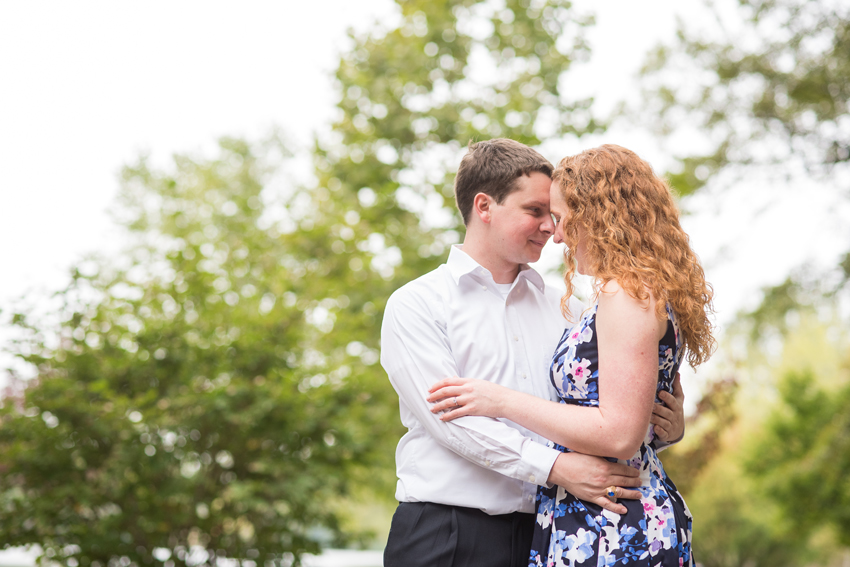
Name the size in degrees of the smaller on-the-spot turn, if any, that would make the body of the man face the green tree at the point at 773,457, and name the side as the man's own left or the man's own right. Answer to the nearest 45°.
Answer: approximately 135° to the man's own left

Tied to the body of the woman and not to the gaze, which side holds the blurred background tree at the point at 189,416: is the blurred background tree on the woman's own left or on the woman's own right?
on the woman's own right

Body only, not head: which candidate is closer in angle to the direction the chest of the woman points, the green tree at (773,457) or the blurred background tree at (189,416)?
the blurred background tree

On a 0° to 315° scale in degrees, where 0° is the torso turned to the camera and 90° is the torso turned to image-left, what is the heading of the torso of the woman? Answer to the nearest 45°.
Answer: approximately 90°

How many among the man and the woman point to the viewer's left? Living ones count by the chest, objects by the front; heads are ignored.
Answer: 1

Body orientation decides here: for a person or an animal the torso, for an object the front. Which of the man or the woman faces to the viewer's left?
the woman

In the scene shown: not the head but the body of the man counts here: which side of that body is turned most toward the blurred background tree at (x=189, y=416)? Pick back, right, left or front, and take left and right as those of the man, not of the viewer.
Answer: back

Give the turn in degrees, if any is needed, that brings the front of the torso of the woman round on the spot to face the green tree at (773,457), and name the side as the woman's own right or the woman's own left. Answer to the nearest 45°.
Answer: approximately 90° to the woman's own right
